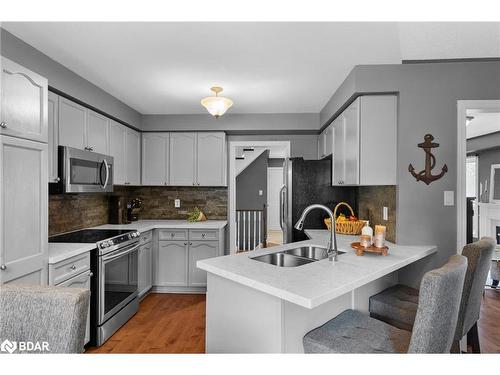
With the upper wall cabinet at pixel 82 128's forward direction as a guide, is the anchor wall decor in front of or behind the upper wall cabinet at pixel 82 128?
in front

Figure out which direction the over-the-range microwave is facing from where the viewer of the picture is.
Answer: facing the viewer and to the right of the viewer

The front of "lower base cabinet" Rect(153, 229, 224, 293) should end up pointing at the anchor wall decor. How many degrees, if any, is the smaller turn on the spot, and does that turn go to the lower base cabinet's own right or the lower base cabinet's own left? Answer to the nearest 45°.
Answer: approximately 45° to the lower base cabinet's own left

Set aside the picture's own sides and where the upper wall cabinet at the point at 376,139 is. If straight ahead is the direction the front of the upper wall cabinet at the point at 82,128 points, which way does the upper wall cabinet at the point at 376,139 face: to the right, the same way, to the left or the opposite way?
the opposite way

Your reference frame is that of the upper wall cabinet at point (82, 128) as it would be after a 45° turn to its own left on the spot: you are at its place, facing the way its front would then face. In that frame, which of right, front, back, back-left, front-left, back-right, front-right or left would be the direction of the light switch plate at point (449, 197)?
front-right

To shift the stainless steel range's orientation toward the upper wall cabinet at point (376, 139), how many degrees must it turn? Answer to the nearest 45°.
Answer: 0° — it already faces it

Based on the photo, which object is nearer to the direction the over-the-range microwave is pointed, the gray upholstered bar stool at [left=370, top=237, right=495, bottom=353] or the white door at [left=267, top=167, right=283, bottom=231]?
the gray upholstered bar stool

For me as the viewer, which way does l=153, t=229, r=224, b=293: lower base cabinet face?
facing the viewer

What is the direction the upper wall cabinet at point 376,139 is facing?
to the viewer's left

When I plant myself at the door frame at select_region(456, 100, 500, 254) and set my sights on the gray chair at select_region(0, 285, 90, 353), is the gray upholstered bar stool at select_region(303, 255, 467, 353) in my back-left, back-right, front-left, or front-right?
front-left

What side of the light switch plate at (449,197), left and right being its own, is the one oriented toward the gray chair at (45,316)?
front

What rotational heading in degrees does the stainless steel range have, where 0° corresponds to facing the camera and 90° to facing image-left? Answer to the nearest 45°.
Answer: approximately 315°
